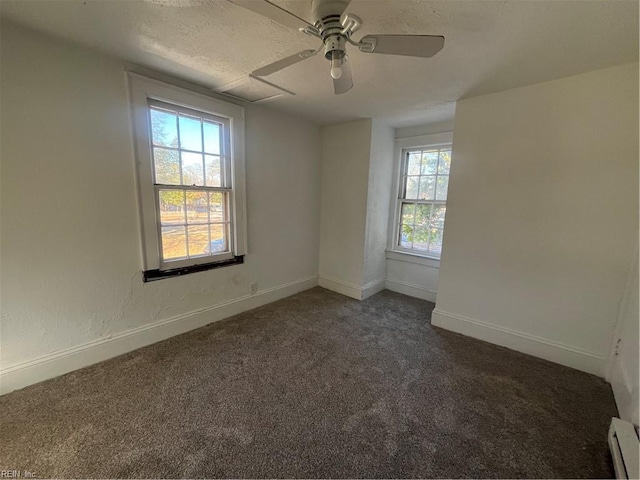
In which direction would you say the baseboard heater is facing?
to the viewer's left

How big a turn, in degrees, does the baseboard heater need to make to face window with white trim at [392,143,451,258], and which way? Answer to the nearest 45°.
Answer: approximately 45° to its right

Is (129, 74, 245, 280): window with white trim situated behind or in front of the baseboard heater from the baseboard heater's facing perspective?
in front

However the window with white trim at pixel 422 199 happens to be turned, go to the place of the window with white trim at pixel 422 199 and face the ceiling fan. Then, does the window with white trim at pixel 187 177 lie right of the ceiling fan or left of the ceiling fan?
right

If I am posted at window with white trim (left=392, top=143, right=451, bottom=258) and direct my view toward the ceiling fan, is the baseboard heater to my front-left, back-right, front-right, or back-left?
front-left
